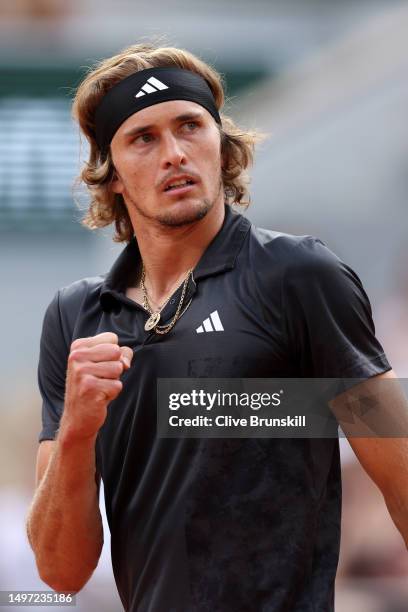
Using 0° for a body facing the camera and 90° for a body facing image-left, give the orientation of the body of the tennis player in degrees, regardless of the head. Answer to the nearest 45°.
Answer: approximately 45°
